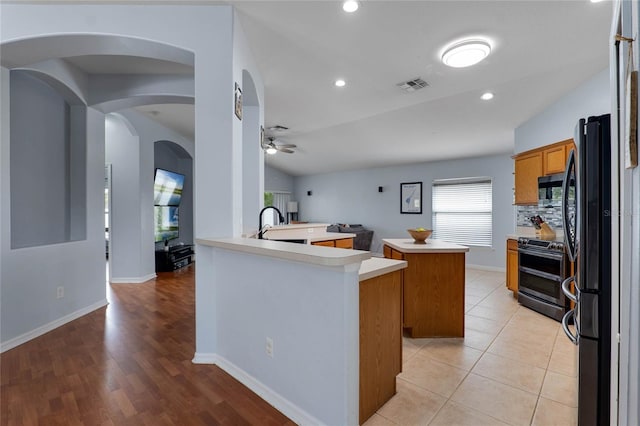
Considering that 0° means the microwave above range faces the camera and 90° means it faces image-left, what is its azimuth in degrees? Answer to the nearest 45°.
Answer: approximately 45°

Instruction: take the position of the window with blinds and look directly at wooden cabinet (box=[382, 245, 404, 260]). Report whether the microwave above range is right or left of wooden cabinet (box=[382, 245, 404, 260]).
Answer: left

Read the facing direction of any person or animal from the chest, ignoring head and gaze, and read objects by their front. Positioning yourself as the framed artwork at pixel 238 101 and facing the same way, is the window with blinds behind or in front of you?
in front

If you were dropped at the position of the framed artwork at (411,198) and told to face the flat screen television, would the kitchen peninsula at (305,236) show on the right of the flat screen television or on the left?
left

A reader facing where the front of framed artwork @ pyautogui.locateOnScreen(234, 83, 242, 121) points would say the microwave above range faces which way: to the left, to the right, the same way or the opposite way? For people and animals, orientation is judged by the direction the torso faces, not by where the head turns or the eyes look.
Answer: the opposite way

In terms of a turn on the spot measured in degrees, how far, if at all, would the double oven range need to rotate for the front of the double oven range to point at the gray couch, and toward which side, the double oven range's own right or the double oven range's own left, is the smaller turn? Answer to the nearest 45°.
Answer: approximately 90° to the double oven range's own right

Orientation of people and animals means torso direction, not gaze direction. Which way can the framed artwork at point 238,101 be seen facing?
to the viewer's right

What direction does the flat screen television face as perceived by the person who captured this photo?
facing the viewer and to the right of the viewer

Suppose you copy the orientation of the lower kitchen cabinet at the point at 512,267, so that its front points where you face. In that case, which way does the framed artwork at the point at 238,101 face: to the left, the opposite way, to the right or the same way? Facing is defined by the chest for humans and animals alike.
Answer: the opposite way

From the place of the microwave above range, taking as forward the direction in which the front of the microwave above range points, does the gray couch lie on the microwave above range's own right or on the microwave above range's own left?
on the microwave above range's own right

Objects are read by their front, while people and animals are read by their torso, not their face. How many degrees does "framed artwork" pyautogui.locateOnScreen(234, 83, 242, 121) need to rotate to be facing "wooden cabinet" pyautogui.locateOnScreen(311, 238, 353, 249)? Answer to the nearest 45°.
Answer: approximately 45° to its left

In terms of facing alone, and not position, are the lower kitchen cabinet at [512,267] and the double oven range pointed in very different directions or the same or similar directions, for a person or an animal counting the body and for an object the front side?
same or similar directions

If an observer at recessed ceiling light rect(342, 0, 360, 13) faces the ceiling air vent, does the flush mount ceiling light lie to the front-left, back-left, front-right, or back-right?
front-right

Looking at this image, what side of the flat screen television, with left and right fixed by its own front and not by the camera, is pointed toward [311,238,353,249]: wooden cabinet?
front

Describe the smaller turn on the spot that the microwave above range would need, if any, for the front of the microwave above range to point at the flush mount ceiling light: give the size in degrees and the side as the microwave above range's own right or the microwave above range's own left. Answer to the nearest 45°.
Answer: approximately 45° to the microwave above range's own left
